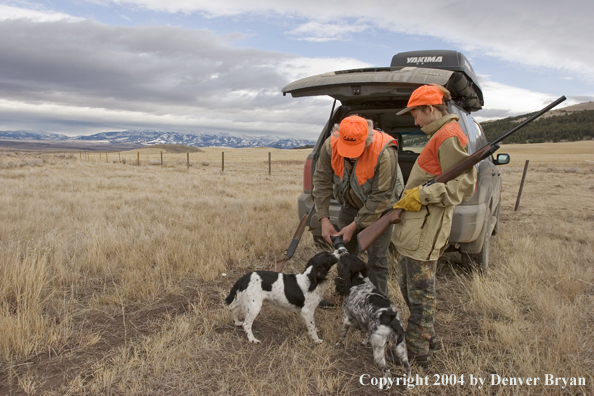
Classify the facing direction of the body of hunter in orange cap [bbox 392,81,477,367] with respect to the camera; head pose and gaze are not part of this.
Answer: to the viewer's left

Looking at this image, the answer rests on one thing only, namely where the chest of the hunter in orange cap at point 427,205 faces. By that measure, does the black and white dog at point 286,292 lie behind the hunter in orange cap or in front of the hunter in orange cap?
in front

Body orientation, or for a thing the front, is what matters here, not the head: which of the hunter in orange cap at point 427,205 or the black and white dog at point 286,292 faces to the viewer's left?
the hunter in orange cap

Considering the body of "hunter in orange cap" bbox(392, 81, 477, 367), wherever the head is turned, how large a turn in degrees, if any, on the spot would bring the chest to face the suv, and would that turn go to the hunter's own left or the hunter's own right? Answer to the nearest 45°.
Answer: approximately 90° to the hunter's own right

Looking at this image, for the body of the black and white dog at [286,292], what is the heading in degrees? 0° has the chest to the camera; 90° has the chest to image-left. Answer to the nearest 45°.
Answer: approximately 270°

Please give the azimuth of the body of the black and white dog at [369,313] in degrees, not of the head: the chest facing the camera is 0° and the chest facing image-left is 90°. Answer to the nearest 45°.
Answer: approximately 135°

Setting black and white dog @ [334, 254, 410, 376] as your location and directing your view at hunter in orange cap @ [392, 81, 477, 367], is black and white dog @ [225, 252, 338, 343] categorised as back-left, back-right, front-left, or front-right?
back-left

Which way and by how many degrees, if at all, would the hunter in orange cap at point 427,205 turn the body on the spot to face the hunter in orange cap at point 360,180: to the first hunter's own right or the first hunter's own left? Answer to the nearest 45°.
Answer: approximately 45° to the first hunter's own right

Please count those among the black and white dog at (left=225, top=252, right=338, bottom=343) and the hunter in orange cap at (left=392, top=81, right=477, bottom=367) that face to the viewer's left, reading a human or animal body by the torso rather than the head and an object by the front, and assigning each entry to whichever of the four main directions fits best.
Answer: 1

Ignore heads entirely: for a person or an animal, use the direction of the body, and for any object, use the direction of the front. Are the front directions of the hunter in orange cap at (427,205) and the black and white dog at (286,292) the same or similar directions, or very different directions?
very different directions

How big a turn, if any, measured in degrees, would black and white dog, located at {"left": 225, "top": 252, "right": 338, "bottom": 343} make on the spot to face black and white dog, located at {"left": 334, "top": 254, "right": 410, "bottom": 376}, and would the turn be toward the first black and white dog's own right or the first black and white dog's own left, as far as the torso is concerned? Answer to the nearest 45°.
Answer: approximately 45° to the first black and white dog's own right
